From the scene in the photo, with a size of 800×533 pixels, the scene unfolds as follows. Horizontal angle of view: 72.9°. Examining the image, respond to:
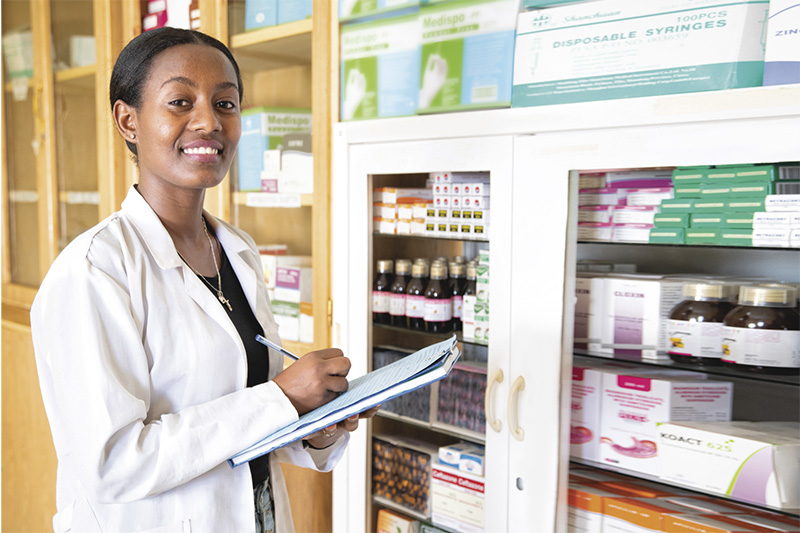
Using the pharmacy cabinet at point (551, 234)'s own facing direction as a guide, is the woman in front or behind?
in front

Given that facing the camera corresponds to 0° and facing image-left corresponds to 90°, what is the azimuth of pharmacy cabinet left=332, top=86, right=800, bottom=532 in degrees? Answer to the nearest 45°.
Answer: approximately 45°

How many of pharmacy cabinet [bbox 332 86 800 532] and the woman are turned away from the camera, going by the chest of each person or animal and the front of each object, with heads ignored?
0

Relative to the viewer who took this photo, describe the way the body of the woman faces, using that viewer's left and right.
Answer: facing the viewer and to the right of the viewer

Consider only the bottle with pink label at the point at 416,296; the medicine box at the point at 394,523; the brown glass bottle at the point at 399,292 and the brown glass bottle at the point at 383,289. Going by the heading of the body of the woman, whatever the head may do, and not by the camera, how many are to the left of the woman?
4

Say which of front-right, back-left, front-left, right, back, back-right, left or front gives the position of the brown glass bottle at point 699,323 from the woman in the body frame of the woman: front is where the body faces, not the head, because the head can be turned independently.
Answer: front-left

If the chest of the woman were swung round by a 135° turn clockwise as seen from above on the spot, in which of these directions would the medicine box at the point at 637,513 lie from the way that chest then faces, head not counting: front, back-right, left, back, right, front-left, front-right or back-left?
back

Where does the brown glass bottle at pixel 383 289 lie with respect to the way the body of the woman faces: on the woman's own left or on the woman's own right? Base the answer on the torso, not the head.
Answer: on the woman's own left

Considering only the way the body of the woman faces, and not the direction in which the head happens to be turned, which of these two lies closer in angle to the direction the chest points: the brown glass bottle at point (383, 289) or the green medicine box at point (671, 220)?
the green medicine box

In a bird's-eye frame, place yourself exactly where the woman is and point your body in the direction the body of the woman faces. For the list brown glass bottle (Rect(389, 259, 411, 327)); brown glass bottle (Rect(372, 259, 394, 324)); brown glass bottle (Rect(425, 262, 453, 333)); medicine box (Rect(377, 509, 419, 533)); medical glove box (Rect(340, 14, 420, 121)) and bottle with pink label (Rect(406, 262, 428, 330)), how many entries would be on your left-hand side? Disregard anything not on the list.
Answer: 6
